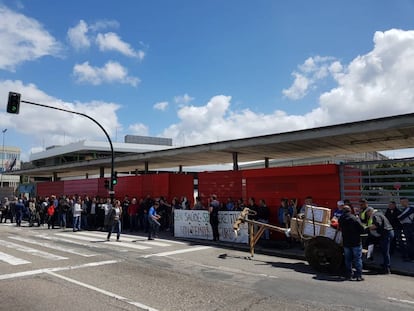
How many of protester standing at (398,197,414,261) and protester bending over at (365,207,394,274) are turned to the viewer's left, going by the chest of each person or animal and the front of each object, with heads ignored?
2

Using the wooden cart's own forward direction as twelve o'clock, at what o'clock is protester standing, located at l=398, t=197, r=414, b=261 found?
The protester standing is roughly at 5 o'clock from the wooden cart.

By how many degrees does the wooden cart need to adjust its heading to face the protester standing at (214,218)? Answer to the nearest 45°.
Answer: approximately 45° to its right

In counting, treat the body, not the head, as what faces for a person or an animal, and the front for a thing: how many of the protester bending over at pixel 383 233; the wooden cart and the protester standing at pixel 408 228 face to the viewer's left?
3

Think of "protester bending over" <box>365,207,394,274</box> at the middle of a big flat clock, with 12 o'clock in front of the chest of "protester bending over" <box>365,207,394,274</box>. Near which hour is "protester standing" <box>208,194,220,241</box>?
"protester standing" <box>208,194,220,241</box> is roughly at 1 o'clock from "protester bending over" <box>365,207,394,274</box>.

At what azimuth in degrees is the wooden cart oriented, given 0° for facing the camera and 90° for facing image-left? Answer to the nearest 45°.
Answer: approximately 90°

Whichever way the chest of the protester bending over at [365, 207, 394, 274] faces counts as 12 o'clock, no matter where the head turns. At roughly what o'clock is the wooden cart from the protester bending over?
The wooden cart is roughly at 11 o'clock from the protester bending over.

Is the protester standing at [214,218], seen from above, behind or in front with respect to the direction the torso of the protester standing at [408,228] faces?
in front

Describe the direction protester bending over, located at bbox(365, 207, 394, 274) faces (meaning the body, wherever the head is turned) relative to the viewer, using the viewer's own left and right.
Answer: facing to the left of the viewer

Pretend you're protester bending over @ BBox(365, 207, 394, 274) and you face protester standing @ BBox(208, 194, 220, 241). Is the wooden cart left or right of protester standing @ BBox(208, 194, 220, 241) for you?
left

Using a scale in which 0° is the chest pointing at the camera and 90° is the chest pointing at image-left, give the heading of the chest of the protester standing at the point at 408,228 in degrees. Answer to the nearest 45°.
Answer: approximately 90°

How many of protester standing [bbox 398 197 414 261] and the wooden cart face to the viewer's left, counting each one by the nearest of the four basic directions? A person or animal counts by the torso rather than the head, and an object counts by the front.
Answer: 2
